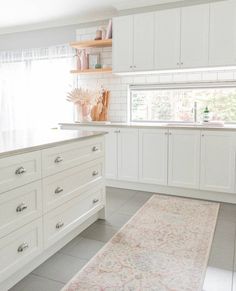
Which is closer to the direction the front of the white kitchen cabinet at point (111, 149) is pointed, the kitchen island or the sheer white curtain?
the kitchen island

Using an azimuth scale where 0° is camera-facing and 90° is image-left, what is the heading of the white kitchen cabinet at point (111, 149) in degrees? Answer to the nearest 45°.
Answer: approximately 45°

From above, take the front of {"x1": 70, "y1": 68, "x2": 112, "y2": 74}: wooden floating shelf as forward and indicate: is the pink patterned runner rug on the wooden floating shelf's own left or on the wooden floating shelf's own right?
on the wooden floating shelf's own left

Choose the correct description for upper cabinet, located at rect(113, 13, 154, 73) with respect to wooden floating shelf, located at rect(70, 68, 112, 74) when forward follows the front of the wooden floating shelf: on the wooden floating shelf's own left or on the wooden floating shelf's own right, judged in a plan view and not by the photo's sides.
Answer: on the wooden floating shelf's own left

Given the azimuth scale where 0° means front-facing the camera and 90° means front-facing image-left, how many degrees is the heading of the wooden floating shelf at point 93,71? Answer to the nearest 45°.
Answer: approximately 45°

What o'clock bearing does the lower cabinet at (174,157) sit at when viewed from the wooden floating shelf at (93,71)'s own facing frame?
The lower cabinet is roughly at 9 o'clock from the wooden floating shelf.

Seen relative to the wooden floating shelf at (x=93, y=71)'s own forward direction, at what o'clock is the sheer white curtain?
The sheer white curtain is roughly at 3 o'clock from the wooden floating shelf.

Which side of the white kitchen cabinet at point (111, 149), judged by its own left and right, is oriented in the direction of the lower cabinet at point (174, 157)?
left

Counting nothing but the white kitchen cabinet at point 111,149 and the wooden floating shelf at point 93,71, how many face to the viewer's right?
0
